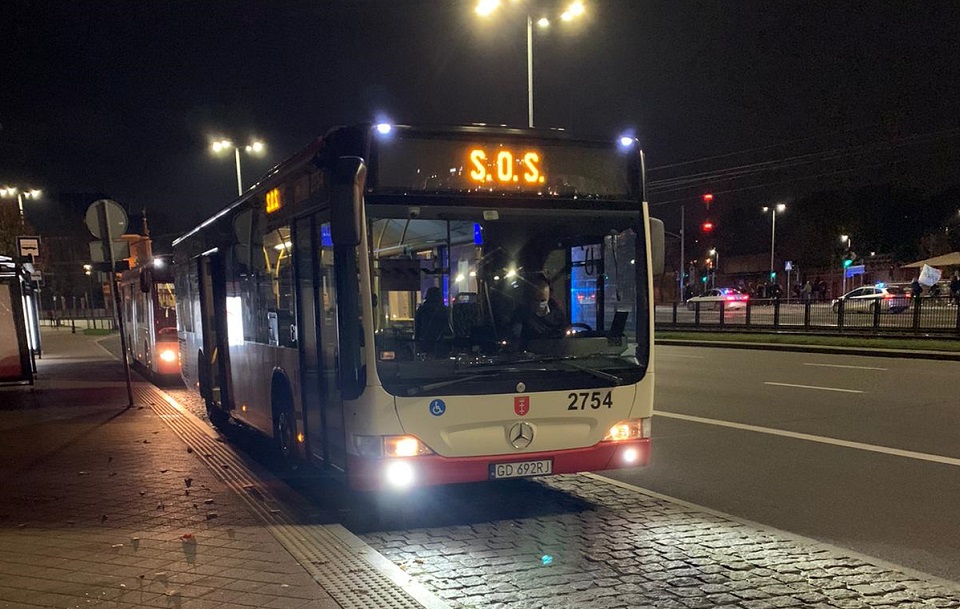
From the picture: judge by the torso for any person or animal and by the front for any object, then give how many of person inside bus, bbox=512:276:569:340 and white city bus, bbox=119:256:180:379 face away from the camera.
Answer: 0

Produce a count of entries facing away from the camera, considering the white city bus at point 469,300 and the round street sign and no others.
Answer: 1

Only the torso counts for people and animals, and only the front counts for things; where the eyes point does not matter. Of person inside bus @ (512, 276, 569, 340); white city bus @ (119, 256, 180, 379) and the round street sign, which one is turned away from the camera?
the round street sign

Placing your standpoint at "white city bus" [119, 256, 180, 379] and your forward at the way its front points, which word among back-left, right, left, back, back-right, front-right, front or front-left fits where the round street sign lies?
front-right

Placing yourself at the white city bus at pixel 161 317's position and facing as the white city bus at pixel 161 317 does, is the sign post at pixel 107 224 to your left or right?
on your right

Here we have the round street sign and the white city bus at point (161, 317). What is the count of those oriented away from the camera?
1

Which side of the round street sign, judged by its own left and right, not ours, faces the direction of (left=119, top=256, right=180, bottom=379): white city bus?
front

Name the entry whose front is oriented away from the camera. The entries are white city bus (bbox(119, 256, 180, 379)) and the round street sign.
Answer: the round street sign

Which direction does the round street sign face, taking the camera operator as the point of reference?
facing away from the viewer

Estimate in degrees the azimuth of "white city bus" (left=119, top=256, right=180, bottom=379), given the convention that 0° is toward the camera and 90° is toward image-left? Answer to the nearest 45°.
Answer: approximately 315°

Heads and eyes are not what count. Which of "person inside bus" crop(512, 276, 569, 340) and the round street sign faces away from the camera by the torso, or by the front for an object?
the round street sign

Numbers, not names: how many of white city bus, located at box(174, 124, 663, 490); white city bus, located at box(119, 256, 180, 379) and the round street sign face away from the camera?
1

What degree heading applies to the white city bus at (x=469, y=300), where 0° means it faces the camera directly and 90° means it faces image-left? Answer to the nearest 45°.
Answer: approximately 315°
